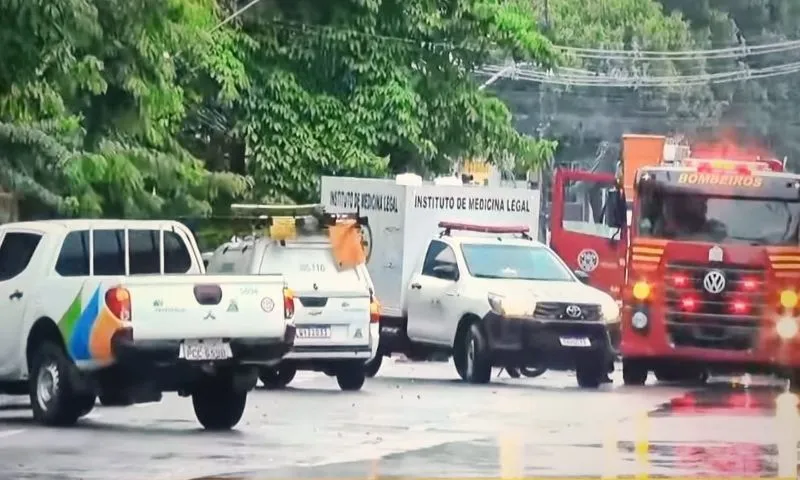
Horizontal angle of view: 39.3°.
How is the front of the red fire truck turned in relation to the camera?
facing the viewer

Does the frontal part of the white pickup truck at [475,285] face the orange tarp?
no

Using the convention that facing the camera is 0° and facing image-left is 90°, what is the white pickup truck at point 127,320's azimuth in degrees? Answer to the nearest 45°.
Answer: approximately 135°

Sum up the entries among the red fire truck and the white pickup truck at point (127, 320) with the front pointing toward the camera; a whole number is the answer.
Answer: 1

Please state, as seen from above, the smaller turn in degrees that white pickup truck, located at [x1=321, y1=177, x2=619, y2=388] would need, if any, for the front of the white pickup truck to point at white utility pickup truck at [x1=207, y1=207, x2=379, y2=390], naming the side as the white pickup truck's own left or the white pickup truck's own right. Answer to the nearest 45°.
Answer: approximately 135° to the white pickup truck's own right

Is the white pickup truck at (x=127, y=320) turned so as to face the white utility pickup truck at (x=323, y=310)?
no

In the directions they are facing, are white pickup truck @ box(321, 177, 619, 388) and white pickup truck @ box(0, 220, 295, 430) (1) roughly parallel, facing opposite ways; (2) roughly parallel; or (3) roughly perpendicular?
roughly parallel, facing opposite ways

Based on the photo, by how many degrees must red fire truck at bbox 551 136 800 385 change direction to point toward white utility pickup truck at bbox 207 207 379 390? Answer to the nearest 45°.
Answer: approximately 90° to its right

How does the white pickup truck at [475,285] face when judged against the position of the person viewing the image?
facing the viewer and to the right of the viewer

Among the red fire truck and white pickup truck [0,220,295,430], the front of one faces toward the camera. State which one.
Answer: the red fire truck
